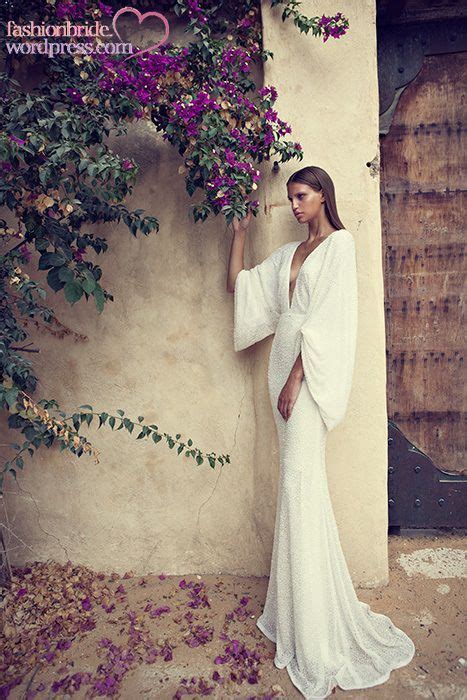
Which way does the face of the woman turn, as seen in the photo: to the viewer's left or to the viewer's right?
to the viewer's left

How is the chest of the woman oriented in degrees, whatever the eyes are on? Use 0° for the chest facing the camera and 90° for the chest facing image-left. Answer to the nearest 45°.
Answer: approximately 45°

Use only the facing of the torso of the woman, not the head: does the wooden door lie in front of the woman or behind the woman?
behind
